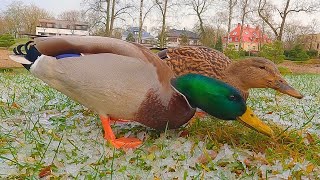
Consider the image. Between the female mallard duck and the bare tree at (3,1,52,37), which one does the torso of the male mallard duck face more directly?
the female mallard duck

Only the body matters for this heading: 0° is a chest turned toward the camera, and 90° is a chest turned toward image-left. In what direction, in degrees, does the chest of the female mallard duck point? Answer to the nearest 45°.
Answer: approximately 270°

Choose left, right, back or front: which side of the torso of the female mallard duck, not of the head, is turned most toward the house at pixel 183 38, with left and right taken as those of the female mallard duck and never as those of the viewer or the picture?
left

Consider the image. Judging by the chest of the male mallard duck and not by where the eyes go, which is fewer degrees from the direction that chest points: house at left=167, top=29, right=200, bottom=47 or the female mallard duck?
the female mallard duck

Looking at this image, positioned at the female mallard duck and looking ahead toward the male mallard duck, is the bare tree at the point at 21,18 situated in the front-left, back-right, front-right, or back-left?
back-right

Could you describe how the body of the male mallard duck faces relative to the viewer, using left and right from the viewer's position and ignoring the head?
facing to the right of the viewer

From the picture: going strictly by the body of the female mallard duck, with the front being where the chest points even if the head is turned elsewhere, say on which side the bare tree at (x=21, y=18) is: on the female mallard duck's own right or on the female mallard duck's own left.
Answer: on the female mallard duck's own left

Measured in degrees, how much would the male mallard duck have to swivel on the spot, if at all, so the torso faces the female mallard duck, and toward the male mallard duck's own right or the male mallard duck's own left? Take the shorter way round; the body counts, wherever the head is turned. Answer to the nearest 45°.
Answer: approximately 45° to the male mallard duck's own left

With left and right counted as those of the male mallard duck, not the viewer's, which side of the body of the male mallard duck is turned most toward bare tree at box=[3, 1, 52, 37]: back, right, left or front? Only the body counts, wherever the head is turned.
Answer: left

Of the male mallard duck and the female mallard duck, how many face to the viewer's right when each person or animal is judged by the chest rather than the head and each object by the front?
2
